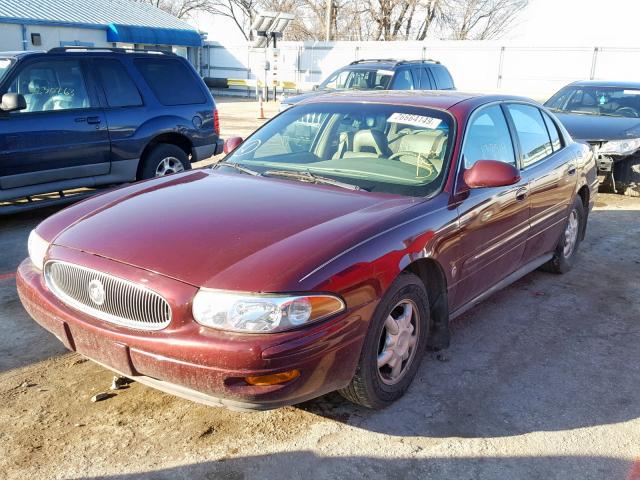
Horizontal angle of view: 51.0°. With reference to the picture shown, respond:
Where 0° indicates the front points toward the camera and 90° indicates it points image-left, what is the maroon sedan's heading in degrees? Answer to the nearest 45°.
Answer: approximately 45°

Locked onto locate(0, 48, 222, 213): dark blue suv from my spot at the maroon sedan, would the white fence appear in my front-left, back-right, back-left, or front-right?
front-right

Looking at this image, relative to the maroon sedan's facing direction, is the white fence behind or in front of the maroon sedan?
behind

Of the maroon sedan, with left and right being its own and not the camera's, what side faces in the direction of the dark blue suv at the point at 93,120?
right

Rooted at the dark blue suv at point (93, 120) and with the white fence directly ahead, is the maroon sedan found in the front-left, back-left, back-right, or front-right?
back-right
